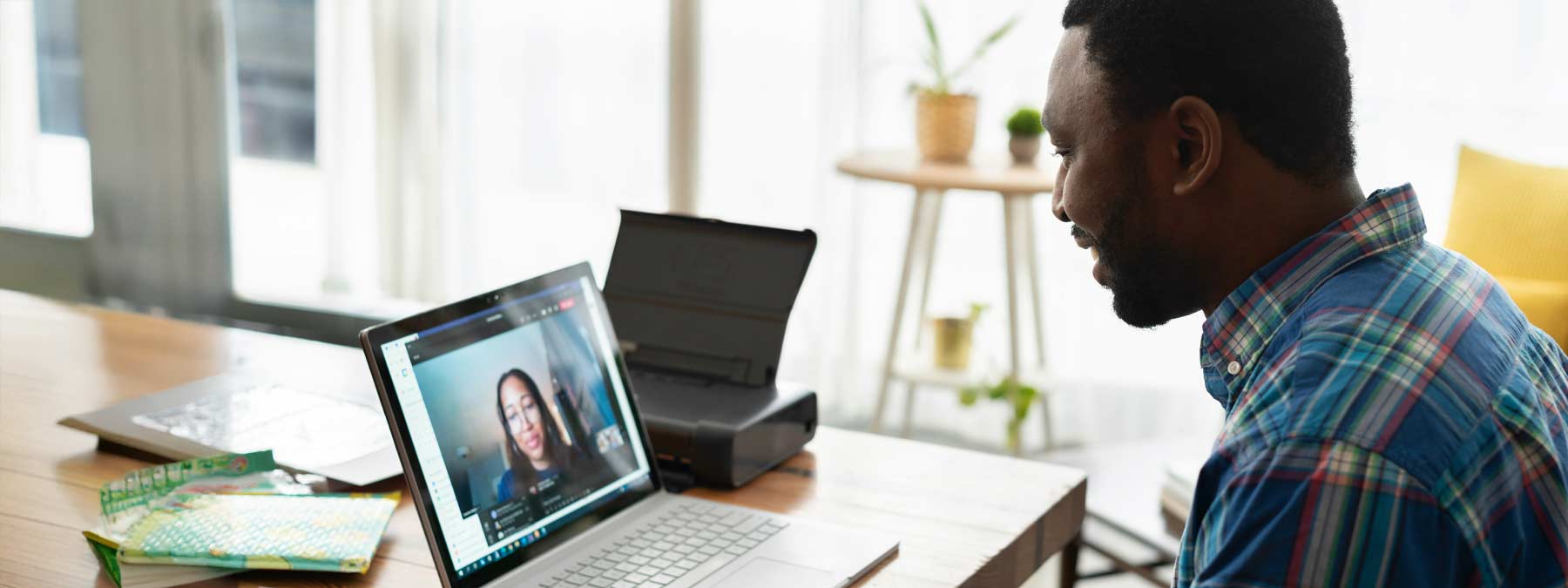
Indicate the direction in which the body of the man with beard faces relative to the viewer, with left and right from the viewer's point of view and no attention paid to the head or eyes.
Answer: facing away from the viewer and to the left of the viewer

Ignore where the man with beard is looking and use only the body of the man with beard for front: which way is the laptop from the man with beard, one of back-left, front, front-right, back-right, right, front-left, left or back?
front-left

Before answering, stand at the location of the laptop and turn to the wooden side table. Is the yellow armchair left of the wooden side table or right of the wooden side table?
right

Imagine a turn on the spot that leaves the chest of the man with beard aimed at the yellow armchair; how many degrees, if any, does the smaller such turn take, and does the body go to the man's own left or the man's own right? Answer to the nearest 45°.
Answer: approximately 45° to the man's own right

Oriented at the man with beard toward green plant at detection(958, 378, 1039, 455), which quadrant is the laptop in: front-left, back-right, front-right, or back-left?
front-left

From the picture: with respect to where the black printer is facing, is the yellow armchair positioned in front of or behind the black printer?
behind

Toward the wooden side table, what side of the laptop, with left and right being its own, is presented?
left

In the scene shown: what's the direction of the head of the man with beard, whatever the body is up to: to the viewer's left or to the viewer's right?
to the viewer's left

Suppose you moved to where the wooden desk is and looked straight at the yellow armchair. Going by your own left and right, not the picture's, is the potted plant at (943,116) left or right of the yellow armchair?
left

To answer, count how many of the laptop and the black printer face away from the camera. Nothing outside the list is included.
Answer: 0

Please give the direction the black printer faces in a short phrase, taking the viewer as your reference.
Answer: facing the viewer and to the left of the viewer

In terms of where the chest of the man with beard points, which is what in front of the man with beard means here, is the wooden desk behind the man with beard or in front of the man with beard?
in front
